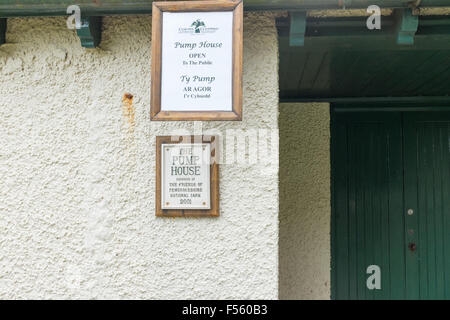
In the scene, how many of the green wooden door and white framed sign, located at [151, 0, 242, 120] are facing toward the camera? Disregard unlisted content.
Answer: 2

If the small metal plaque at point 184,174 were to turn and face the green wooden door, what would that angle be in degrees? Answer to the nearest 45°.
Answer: approximately 135° to its left

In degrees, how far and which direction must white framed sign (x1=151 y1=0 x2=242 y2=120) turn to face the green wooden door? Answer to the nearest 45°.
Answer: approximately 135° to its left

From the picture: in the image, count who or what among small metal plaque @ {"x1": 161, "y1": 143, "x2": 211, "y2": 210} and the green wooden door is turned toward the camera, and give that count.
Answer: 2

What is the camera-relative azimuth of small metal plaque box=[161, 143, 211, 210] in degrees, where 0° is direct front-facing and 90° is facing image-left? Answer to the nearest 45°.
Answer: approximately 0°
